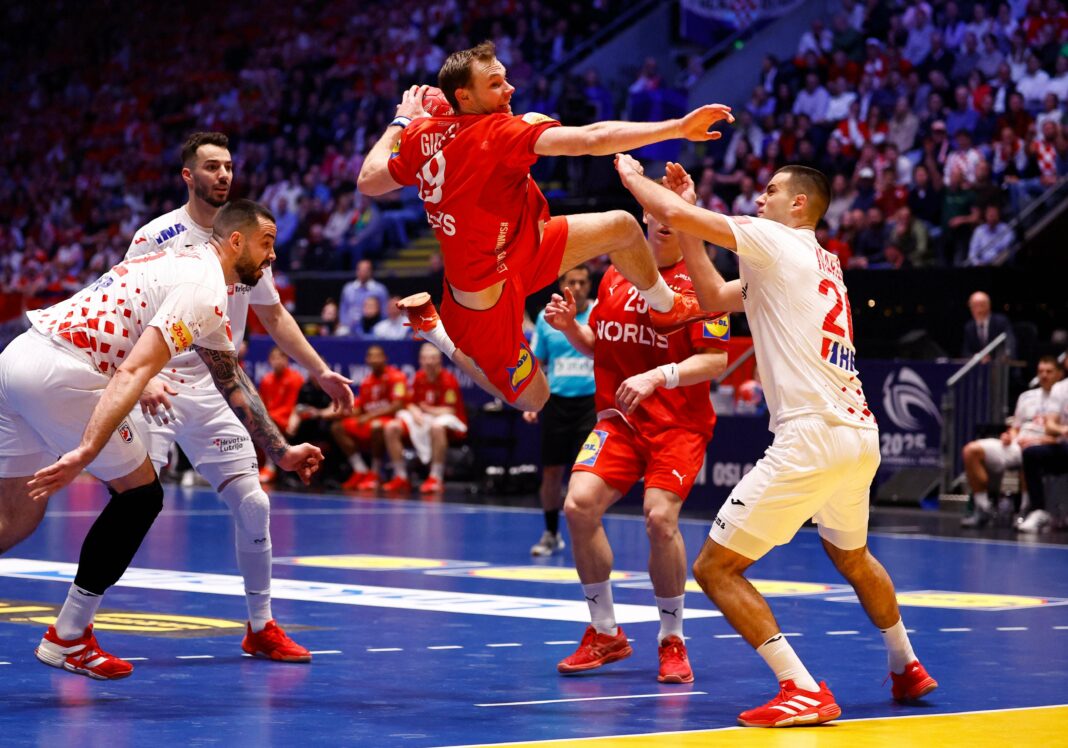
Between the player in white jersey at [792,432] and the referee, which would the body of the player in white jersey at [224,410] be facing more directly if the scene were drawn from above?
the player in white jersey

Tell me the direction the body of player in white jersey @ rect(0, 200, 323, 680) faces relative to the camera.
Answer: to the viewer's right

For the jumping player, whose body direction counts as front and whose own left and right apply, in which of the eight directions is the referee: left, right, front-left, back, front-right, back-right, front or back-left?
front-left

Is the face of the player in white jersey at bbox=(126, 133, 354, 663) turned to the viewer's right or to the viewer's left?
to the viewer's right

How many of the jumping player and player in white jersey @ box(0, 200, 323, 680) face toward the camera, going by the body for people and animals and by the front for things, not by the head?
0

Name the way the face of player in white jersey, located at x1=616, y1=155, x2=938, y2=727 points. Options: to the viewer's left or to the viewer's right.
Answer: to the viewer's left

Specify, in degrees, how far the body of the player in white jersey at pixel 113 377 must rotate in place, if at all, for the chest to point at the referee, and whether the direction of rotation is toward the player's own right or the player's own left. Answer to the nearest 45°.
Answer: approximately 45° to the player's own left

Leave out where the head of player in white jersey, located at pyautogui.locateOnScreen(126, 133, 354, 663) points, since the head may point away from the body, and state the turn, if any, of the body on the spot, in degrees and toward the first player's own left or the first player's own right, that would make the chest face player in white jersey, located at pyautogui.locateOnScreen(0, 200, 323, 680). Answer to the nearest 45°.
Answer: approximately 90° to the first player's own right

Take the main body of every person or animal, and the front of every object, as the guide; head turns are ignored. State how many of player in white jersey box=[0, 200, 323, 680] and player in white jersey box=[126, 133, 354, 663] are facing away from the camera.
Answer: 0

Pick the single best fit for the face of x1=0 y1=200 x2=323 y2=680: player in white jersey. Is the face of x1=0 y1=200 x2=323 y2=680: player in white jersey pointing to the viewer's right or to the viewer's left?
to the viewer's right

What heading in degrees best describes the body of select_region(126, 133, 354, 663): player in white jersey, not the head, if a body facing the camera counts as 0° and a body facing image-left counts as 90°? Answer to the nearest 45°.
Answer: approximately 315°
